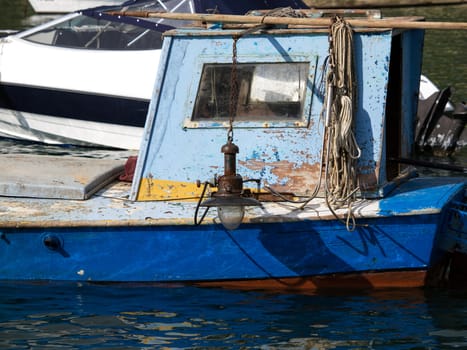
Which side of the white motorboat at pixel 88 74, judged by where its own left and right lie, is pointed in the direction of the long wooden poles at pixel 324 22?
left

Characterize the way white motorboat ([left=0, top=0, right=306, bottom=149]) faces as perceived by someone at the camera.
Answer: facing to the left of the viewer

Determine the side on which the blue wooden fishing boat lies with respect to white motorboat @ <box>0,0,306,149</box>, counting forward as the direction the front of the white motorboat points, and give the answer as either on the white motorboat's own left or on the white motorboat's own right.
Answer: on the white motorboat's own left
